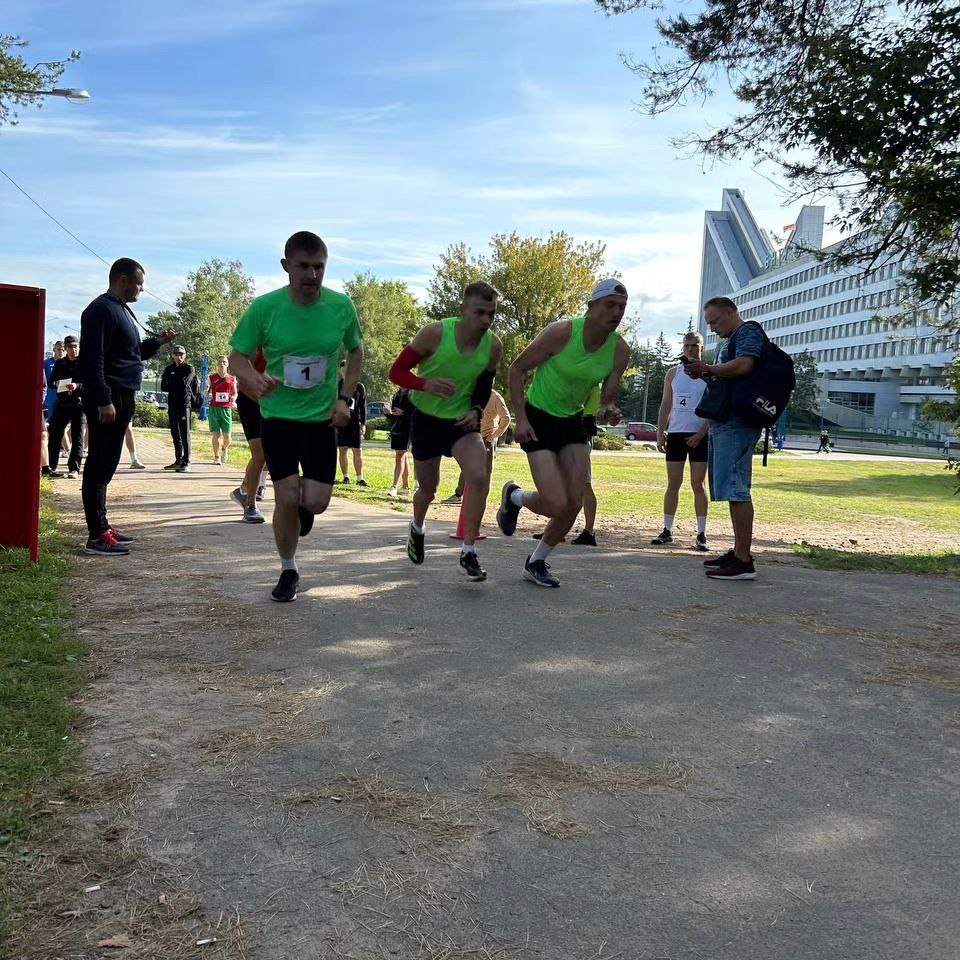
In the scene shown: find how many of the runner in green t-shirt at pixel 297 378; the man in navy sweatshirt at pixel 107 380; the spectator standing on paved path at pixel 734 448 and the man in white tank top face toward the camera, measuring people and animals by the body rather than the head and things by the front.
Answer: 2

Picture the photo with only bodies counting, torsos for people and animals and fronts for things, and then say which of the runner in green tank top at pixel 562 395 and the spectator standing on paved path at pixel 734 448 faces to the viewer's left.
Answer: the spectator standing on paved path

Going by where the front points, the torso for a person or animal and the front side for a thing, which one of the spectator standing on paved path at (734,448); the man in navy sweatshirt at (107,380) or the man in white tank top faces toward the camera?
the man in white tank top

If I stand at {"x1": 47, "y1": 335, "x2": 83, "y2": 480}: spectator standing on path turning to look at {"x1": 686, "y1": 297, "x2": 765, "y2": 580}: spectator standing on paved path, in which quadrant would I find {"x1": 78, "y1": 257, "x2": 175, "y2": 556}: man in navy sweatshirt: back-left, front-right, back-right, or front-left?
front-right

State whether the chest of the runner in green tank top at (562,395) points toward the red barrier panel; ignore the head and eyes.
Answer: no

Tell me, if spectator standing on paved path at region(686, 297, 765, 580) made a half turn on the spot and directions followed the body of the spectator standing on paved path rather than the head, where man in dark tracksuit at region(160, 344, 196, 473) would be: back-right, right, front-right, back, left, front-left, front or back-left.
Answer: back-left

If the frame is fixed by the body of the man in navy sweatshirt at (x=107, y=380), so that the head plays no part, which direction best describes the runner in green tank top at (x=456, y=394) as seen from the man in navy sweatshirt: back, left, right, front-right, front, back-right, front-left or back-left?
front-right

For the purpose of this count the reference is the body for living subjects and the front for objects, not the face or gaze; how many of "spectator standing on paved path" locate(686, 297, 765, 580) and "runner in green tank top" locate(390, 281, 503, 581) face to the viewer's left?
1

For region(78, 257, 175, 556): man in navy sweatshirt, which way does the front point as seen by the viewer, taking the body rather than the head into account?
to the viewer's right

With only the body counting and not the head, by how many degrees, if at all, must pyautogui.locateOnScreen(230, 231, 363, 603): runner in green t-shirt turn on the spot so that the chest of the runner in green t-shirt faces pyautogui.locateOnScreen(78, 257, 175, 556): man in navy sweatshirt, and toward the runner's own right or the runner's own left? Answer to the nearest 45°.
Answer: approximately 135° to the runner's own right

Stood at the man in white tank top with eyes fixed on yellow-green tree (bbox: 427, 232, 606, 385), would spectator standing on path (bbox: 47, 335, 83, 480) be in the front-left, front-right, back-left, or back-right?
front-left

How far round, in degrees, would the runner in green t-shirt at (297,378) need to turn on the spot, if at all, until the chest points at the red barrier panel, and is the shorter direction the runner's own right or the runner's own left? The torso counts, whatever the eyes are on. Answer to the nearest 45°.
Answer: approximately 135° to the runner's own right

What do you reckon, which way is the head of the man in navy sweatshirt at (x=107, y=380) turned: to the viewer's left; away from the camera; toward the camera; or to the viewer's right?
to the viewer's right

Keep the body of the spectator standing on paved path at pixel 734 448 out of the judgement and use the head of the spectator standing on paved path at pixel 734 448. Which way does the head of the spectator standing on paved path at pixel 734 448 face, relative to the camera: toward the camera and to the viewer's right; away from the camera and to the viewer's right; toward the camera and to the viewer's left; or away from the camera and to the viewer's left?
toward the camera and to the viewer's left

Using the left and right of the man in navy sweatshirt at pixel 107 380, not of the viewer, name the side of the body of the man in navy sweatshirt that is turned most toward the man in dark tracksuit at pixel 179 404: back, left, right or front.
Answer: left

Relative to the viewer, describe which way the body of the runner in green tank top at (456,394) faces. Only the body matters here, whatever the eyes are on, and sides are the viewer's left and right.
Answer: facing the viewer and to the right of the viewer

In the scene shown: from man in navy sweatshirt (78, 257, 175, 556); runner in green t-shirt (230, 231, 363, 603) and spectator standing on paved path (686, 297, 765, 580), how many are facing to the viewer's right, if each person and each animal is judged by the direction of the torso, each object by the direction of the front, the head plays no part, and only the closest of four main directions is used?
1

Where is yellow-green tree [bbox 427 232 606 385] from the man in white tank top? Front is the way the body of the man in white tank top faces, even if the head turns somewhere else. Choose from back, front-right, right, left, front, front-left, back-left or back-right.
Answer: back
